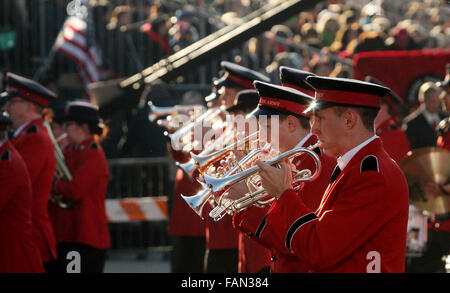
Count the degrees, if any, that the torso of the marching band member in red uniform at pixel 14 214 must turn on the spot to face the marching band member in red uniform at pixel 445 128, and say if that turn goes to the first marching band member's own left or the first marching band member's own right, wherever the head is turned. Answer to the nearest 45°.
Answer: approximately 180°

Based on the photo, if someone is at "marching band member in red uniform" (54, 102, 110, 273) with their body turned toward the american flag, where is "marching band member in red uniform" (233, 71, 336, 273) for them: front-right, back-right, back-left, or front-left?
back-right

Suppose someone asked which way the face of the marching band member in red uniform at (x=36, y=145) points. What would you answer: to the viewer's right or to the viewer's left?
to the viewer's left

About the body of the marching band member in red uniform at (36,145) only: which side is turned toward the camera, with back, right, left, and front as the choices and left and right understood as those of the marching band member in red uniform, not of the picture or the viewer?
left

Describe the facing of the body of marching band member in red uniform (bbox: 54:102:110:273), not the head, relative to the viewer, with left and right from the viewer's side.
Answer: facing to the left of the viewer

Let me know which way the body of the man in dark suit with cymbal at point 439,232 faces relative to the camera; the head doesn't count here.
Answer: to the viewer's left

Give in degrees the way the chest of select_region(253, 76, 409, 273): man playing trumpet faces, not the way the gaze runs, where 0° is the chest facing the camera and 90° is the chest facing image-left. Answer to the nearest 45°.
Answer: approximately 90°

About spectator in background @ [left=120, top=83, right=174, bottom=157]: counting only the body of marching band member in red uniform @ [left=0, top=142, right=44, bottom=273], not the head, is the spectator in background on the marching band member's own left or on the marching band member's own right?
on the marching band member's own right

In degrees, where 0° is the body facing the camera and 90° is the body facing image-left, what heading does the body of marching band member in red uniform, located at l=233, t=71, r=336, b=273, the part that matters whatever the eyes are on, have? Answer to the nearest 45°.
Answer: approximately 90°

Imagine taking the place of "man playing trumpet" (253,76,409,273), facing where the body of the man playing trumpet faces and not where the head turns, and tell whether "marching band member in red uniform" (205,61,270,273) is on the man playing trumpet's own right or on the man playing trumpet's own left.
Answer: on the man playing trumpet's own right
